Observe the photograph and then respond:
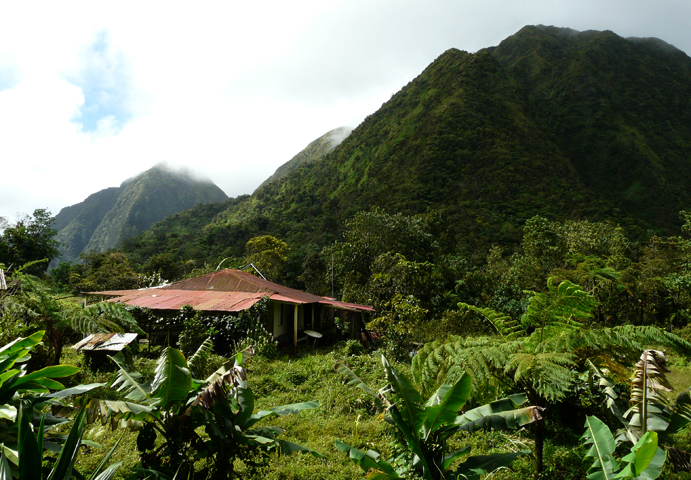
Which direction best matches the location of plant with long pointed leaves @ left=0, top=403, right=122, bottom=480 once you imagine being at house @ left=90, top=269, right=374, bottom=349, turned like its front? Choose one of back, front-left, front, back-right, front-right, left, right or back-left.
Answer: front-right

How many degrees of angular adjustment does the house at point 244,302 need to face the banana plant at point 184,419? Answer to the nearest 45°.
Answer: approximately 45° to its right

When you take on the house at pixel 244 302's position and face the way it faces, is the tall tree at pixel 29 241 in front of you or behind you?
behind

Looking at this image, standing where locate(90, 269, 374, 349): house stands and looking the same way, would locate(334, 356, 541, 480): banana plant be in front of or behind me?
in front

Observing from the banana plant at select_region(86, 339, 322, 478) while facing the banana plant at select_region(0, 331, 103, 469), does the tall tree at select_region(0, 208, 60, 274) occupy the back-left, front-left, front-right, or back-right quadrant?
front-right

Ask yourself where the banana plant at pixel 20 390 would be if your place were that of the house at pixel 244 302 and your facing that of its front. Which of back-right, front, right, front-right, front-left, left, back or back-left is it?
front-right

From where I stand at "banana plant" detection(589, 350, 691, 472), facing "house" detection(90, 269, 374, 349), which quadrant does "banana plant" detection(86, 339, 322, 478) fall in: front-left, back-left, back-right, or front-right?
front-left

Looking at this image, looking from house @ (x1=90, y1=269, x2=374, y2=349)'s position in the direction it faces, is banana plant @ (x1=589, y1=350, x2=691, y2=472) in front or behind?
in front

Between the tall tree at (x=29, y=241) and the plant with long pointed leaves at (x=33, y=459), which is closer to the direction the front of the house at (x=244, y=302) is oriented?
the plant with long pointed leaves
